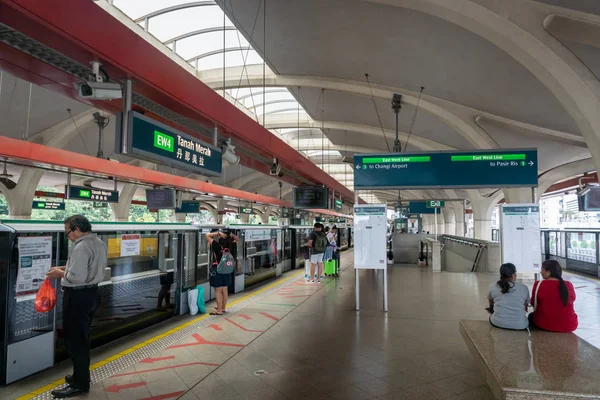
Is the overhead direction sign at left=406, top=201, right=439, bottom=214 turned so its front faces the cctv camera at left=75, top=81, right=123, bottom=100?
yes

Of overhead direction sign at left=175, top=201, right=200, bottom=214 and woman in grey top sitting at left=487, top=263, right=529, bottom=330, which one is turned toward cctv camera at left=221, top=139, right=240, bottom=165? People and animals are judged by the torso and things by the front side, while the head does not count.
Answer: the overhead direction sign

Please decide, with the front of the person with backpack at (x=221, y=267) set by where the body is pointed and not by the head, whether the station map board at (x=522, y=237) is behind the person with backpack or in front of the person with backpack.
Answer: behind

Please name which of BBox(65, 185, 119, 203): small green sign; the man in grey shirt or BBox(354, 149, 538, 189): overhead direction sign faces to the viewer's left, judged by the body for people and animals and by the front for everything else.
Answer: the man in grey shirt

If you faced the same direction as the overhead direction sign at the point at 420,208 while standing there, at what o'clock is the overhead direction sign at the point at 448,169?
the overhead direction sign at the point at 448,169 is roughly at 12 o'clock from the overhead direction sign at the point at 420,208.

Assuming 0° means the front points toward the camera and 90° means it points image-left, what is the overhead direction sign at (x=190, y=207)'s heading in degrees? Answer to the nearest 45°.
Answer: approximately 0°

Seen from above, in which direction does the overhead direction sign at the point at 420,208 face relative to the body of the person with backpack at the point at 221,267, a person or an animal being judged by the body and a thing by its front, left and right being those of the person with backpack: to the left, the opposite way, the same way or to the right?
to the left

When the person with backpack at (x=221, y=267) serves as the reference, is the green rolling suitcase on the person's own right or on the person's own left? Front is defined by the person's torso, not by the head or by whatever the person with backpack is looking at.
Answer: on the person's own right

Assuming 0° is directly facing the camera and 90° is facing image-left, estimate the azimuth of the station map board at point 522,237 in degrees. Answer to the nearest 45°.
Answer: approximately 0°
